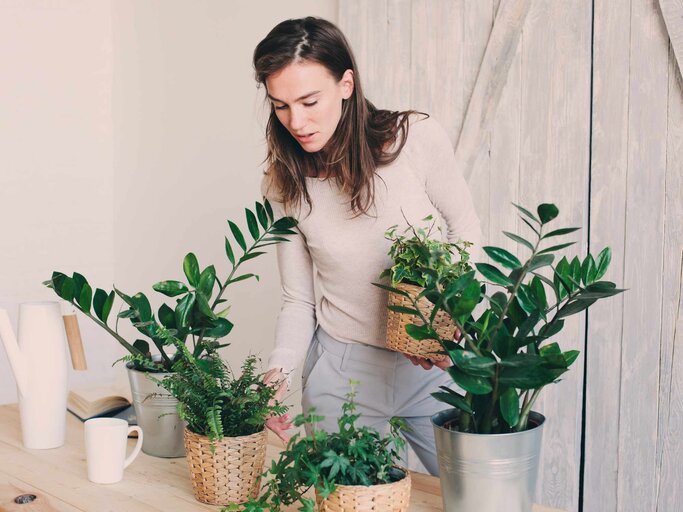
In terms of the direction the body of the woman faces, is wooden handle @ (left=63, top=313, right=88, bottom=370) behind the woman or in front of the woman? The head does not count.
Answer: in front

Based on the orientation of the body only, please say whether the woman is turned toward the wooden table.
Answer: yes

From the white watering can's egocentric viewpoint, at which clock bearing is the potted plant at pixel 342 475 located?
The potted plant is roughly at 8 o'clock from the white watering can.

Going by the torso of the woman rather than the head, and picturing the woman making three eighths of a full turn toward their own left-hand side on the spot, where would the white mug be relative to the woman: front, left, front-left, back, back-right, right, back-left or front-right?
back-right

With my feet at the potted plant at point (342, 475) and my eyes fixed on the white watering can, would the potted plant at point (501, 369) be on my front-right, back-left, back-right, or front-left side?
back-right

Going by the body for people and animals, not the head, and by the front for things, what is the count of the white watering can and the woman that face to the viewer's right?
0

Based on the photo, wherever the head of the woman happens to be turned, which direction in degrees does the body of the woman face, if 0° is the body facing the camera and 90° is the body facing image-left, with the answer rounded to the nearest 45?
approximately 45°

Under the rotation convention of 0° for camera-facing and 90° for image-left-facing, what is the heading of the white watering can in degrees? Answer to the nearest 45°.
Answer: approximately 90°

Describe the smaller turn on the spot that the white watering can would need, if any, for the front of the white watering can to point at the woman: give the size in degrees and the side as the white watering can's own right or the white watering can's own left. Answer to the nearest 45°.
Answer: approximately 180°
